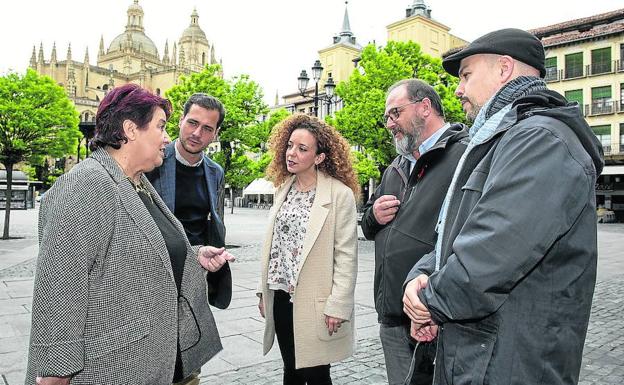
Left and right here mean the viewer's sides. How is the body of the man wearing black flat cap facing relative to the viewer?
facing to the left of the viewer

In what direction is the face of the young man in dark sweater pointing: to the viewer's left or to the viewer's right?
to the viewer's left

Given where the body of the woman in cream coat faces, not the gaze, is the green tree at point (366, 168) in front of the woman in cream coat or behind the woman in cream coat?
behind

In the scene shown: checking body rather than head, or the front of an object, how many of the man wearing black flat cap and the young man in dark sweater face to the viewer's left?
1

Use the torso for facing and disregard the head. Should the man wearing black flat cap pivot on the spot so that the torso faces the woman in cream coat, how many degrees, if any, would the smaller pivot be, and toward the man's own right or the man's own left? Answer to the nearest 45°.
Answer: approximately 45° to the man's own right

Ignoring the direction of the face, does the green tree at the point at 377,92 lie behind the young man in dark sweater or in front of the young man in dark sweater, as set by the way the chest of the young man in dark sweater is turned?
behind

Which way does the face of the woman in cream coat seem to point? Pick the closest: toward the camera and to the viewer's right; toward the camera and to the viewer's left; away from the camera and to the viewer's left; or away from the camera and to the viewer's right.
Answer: toward the camera and to the viewer's left

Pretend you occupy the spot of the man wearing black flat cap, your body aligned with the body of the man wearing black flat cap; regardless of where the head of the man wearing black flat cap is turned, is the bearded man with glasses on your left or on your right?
on your right

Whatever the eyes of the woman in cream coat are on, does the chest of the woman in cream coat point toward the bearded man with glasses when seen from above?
no

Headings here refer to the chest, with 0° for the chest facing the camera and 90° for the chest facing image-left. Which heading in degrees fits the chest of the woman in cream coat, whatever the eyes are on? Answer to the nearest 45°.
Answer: approximately 45°

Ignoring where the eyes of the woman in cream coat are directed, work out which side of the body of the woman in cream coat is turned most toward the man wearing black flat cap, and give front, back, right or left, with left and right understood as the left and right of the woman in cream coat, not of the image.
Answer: left

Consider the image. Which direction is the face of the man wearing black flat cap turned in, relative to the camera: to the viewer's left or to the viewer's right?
to the viewer's left

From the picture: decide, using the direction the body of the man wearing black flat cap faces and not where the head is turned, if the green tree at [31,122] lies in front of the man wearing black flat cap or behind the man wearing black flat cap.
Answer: in front

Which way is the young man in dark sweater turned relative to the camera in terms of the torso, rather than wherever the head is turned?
toward the camera

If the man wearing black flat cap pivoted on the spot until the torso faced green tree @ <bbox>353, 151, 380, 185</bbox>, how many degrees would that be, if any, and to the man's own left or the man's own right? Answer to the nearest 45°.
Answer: approximately 90° to the man's own right

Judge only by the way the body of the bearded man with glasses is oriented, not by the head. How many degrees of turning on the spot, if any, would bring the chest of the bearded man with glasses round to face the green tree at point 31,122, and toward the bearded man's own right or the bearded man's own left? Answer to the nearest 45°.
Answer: approximately 90° to the bearded man's own right

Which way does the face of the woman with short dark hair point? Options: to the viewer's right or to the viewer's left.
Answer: to the viewer's right

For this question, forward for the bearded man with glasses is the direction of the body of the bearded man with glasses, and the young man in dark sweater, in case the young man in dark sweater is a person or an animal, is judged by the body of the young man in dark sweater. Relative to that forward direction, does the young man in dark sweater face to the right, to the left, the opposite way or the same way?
to the left
